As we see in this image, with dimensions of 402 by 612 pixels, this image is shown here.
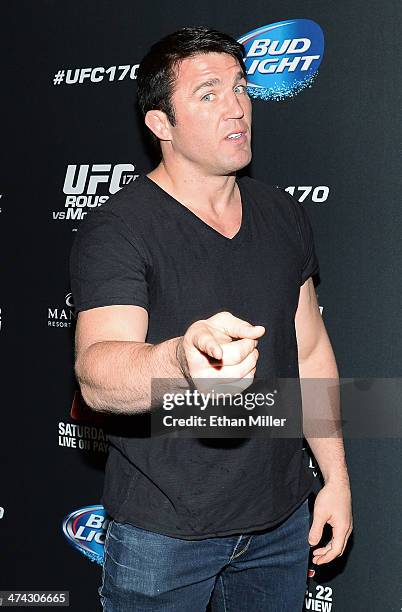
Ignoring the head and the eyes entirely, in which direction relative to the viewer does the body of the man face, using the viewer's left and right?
facing the viewer and to the right of the viewer

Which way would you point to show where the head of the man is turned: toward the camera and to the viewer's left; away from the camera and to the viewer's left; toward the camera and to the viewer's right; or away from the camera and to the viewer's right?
toward the camera and to the viewer's right
